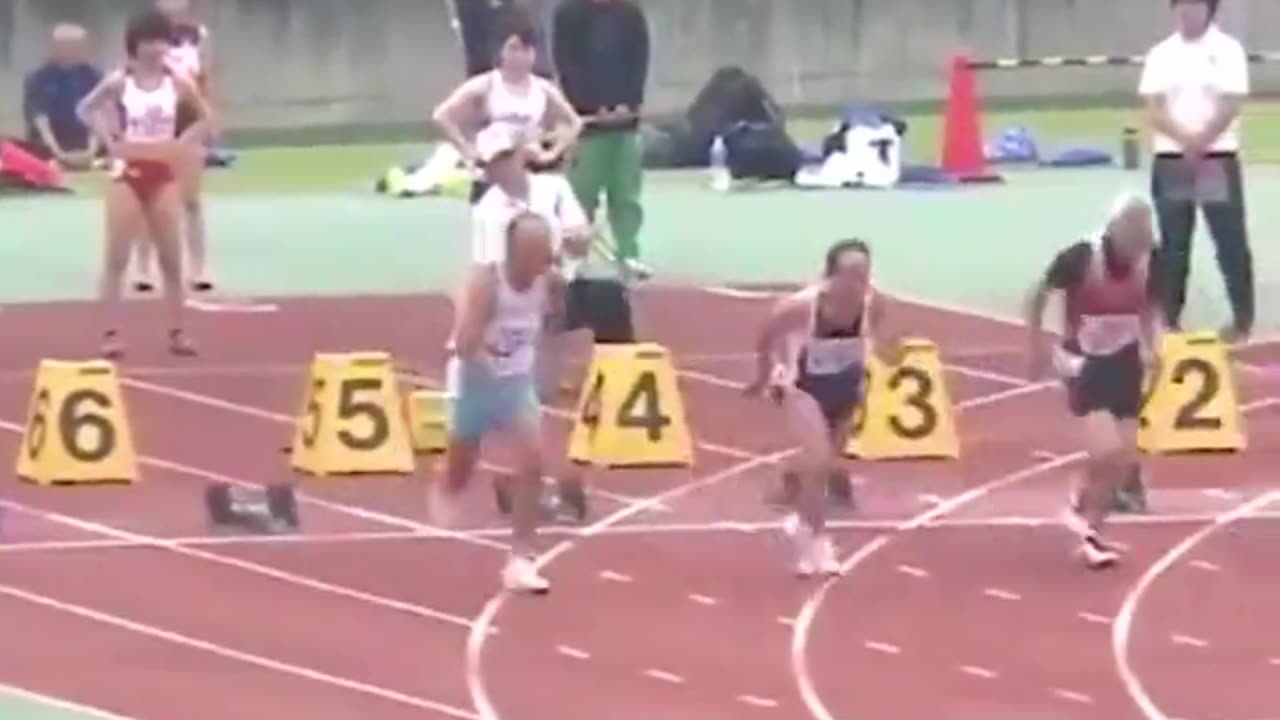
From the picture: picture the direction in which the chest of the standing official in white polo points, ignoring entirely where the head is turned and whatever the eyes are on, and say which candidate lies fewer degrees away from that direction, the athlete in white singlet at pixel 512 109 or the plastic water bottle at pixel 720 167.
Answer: the athlete in white singlet

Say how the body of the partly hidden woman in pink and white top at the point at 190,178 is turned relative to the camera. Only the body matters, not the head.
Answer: toward the camera

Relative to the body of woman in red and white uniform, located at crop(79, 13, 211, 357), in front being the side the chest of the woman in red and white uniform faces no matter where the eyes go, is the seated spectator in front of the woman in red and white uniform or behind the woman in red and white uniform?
behind

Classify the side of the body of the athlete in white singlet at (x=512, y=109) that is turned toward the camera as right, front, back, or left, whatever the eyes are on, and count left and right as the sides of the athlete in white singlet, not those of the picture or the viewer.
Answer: front

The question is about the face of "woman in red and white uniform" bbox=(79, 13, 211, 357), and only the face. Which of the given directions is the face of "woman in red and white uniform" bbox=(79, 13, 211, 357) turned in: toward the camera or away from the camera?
toward the camera

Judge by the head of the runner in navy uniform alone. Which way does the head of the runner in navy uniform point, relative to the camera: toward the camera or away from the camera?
toward the camera

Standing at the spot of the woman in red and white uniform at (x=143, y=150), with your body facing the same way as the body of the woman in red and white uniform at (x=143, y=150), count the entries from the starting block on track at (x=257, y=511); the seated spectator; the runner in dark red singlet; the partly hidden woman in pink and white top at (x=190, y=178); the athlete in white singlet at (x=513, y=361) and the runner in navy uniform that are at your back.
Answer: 2

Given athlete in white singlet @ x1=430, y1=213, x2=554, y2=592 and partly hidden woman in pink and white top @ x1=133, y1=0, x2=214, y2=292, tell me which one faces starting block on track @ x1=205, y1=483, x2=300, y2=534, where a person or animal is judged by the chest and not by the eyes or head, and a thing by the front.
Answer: the partly hidden woman in pink and white top

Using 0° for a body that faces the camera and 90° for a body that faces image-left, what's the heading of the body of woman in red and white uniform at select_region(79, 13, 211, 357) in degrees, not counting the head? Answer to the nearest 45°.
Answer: approximately 0°

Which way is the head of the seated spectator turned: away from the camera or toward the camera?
toward the camera

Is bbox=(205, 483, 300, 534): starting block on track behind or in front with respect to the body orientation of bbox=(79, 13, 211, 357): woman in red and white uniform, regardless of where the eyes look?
in front

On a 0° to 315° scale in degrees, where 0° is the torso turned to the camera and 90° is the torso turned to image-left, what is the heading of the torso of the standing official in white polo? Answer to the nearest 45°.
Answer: approximately 0°

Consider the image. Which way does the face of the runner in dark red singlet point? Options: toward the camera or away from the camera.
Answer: toward the camera

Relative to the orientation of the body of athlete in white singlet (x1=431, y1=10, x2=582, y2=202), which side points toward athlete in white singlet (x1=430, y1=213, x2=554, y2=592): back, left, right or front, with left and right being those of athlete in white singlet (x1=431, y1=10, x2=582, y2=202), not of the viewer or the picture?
front

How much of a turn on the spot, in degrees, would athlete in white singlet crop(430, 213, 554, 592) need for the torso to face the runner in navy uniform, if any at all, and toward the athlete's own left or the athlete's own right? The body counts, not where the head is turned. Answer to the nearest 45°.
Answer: approximately 45° to the athlete's own left

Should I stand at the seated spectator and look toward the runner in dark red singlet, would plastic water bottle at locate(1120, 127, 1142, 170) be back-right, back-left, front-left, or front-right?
front-left
